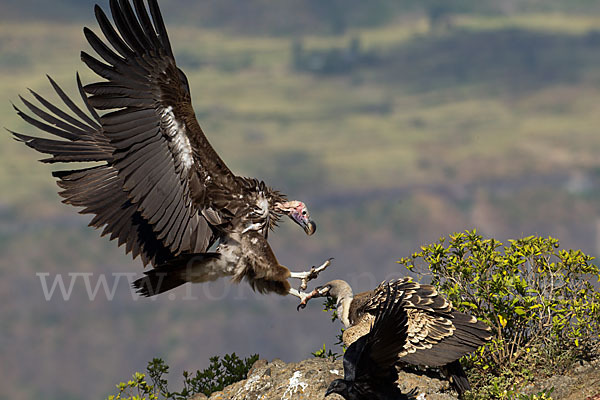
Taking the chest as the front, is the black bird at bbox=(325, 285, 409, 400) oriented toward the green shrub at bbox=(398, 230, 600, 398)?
no

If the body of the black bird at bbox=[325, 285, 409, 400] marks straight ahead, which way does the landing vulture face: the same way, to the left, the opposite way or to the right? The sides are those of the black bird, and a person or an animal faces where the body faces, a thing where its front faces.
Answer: the opposite way

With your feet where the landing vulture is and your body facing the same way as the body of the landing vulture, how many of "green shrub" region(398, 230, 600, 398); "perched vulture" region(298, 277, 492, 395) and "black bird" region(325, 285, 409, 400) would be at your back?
0

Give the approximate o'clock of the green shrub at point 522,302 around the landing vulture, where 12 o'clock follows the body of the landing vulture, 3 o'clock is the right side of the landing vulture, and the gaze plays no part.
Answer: The green shrub is roughly at 12 o'clock from the landing vulture.

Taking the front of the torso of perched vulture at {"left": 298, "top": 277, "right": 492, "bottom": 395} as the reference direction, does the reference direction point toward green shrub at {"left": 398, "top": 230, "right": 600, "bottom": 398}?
no

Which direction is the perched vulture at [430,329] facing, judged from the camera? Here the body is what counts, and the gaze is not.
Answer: to the viewer's left

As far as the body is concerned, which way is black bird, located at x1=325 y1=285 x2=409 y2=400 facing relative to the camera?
to the viewer's left

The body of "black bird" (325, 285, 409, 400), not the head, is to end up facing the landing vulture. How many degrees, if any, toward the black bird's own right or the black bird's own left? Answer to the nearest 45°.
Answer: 0° — it already faces it

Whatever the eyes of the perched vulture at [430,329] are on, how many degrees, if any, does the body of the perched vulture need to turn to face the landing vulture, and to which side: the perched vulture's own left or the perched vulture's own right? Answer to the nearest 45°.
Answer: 0° — it already faces it

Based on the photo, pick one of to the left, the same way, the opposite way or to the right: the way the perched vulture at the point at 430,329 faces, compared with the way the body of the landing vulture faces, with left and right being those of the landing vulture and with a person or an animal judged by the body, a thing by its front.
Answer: the opposite way

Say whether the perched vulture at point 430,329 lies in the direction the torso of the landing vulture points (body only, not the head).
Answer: yes

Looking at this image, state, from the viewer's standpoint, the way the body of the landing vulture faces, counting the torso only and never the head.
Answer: to the viewer's right
